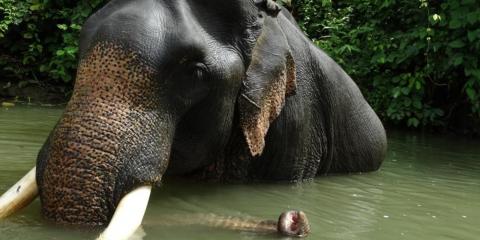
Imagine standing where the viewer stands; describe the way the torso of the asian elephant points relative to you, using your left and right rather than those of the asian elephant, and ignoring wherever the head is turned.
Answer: facing the viewer and to the left of the viewer
